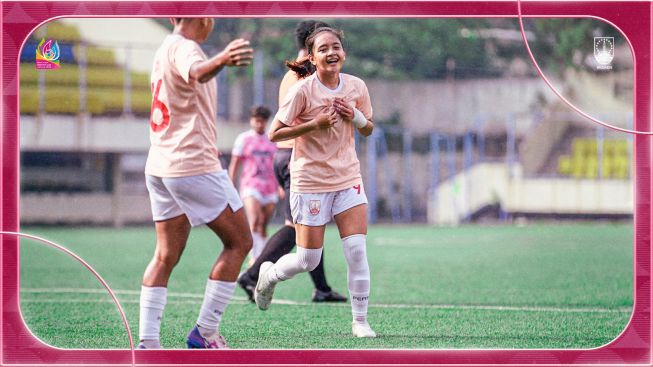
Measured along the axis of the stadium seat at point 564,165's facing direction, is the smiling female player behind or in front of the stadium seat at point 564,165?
in front

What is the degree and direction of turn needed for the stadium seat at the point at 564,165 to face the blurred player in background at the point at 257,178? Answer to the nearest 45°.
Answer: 0° — it already faces them

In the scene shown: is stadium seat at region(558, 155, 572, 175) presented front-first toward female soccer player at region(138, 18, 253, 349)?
yes

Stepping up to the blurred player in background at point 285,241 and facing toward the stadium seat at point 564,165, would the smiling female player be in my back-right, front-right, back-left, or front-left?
back-right

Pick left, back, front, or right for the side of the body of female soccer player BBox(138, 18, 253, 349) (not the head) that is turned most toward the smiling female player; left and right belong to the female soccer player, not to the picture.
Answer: front

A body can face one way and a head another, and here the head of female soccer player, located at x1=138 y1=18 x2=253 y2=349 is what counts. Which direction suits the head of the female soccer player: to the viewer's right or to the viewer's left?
to the viewer's right
